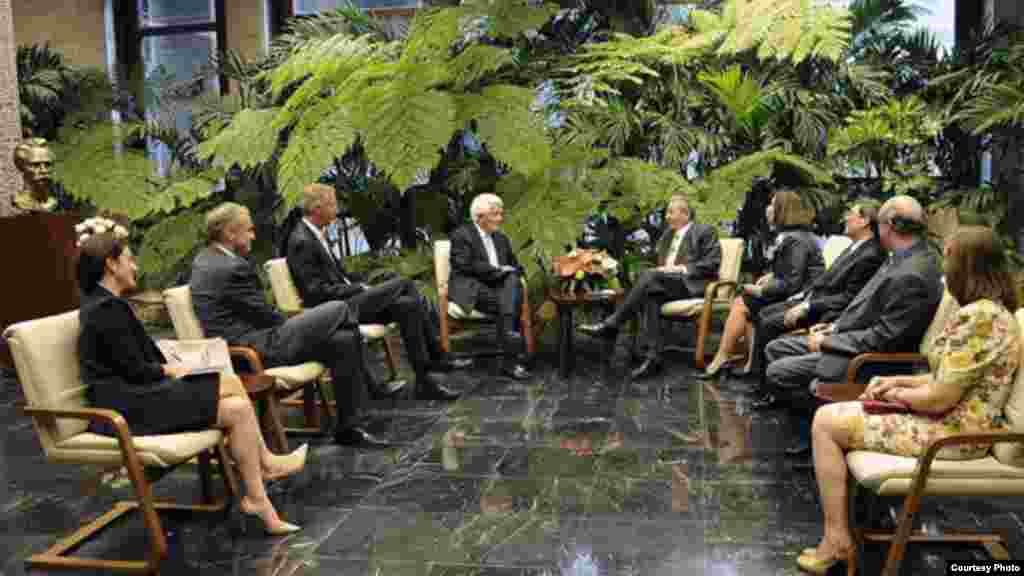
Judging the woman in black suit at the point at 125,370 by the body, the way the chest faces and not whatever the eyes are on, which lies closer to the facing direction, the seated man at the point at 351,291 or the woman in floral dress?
the woman in floral dress

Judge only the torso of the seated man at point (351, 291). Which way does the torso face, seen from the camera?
to the viewer's right

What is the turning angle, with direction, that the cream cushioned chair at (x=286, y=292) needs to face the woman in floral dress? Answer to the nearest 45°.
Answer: approximately 45° to its right

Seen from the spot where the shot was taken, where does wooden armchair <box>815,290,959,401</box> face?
facing to the left of the viewer

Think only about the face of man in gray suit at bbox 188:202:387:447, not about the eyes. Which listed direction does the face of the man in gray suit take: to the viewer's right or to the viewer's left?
to the viewer's right

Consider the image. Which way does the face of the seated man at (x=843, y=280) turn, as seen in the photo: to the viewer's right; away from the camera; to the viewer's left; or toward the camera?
to the viewer's left

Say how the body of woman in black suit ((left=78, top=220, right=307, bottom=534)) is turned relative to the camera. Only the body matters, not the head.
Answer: to the viewer's right

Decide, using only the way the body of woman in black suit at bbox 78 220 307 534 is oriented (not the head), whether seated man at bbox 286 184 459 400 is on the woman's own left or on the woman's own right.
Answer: on the woman's own left

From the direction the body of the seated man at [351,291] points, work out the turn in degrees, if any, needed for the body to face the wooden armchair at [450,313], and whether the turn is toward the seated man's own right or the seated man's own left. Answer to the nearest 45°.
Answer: approximately 45° to the seated man's own left

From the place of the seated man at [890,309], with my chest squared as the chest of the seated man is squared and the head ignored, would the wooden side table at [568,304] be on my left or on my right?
on my right

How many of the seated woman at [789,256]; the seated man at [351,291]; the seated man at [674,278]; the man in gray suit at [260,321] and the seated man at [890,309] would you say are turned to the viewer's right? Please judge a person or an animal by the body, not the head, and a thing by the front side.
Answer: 2
